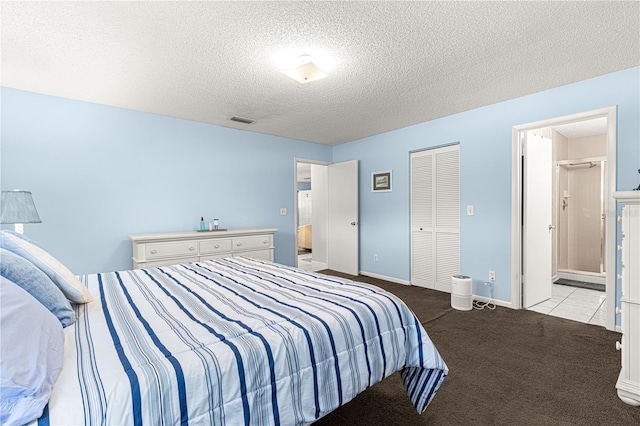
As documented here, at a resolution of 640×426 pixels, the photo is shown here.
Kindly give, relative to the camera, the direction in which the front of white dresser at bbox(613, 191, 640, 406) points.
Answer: facing to the left of the viewer

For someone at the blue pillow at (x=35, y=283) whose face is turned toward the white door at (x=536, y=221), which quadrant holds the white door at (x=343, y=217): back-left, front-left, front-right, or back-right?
front-left

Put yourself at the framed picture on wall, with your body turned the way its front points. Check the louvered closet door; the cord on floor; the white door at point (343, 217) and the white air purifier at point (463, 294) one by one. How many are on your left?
3

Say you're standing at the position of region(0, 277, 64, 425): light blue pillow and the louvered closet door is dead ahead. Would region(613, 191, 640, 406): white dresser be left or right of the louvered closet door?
right

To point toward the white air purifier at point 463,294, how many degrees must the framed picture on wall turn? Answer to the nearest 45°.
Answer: approximately 90° to its left

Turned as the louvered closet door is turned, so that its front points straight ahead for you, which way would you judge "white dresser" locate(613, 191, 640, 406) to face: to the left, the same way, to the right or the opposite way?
to the right

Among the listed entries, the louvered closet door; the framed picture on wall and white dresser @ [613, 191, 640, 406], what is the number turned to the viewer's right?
0

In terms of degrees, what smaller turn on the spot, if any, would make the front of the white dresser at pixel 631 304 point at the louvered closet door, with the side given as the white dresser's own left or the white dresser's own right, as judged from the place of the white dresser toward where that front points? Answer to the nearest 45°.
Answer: approximately 45° to the white dresser's own right

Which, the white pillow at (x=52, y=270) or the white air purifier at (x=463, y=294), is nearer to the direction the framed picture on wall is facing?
the white pillow

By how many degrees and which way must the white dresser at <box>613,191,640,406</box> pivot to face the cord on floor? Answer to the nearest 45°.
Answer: approximately 45° to its right

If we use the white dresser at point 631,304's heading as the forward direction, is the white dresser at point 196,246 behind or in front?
in front

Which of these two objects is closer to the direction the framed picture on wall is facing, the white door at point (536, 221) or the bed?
the bed

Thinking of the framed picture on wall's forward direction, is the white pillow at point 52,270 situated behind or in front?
in front

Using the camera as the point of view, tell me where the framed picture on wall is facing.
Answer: facing the viewer and to the left of the viewer
